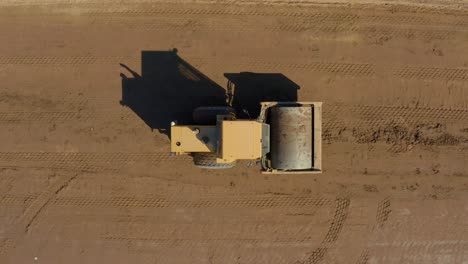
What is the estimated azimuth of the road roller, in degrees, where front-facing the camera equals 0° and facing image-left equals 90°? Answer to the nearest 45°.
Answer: approximately 270°
